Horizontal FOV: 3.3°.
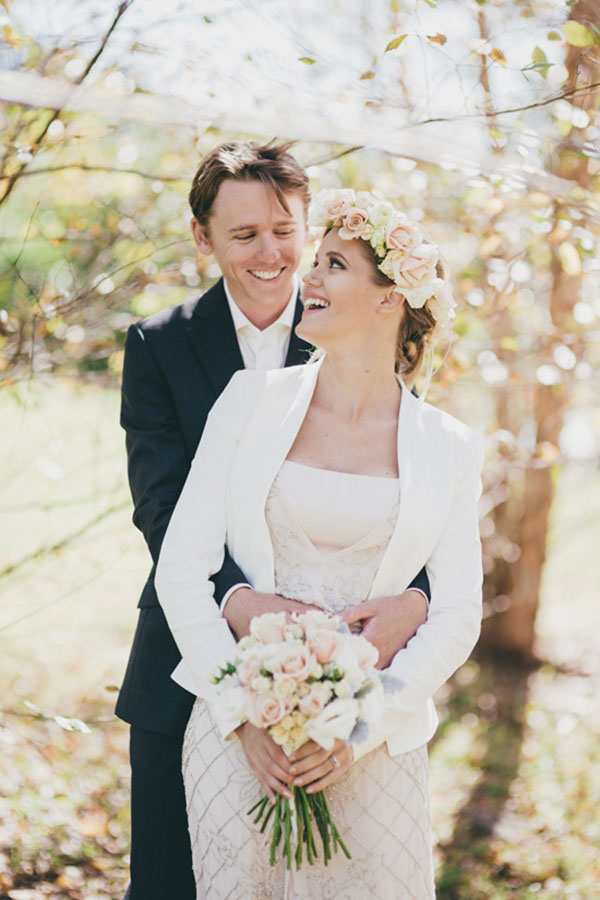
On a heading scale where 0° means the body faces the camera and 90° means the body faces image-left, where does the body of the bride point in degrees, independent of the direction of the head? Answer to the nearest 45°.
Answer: approximately 0°
